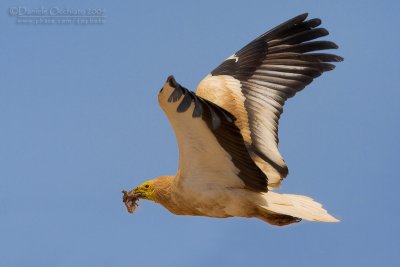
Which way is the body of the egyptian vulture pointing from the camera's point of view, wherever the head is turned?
to the viewer's left
